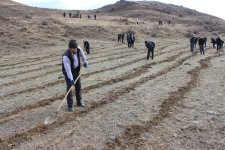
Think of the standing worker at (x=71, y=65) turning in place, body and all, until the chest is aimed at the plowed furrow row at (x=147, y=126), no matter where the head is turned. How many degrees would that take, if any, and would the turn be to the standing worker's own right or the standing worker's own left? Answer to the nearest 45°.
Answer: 0° — they already face it

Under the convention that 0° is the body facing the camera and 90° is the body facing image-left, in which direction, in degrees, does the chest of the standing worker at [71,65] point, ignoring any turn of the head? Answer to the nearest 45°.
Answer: approximately 315°
